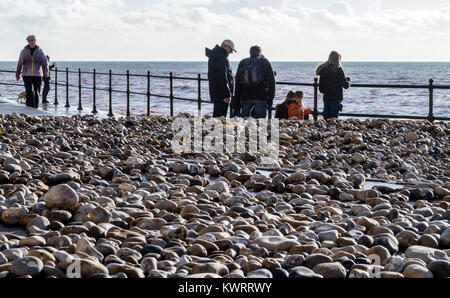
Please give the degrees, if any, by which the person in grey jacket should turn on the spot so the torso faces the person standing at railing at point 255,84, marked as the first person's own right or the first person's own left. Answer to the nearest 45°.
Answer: approximately 45° to the first person's own left

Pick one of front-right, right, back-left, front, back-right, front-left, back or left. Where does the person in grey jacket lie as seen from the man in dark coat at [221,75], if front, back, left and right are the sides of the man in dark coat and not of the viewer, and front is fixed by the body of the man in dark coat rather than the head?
back-left

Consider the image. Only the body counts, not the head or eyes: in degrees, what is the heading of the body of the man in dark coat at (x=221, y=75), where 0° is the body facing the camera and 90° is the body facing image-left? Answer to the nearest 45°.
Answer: approximately 270°

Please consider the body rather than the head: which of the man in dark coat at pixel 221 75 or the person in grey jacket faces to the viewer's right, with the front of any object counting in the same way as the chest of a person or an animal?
the man in dark coat

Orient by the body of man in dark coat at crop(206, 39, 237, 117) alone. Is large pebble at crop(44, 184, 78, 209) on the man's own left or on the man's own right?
on the man's own right

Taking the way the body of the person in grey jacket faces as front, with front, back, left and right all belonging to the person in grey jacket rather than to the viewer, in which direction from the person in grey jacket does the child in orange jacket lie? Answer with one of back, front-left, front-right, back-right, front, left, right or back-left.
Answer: front-left

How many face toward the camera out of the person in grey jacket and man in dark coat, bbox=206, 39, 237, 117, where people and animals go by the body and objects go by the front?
1

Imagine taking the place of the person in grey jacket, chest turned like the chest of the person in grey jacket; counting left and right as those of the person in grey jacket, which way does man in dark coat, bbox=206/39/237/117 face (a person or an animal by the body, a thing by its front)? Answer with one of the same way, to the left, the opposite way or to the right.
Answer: to the left

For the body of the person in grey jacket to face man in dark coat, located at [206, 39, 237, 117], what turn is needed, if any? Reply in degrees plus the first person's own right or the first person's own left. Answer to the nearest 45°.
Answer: approximately 45° to the first person's own left

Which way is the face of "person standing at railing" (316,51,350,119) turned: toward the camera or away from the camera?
away from the camera

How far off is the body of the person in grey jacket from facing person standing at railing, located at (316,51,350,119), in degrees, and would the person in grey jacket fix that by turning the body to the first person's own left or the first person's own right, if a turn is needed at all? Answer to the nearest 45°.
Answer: approximately 45° to the first person's own left

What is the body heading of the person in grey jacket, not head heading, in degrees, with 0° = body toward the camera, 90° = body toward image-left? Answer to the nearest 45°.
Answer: approximately 0°
